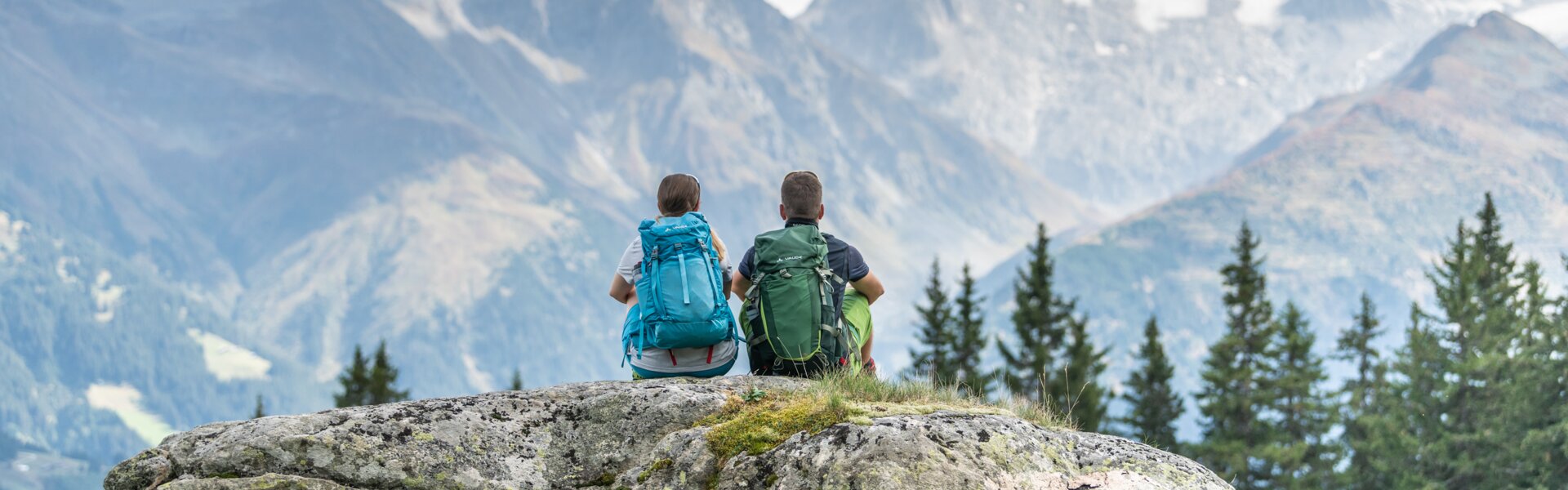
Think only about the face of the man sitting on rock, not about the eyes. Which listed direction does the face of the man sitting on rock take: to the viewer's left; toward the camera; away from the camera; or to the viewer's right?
away from the camera

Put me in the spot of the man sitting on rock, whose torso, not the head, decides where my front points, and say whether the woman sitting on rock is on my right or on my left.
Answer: on my left

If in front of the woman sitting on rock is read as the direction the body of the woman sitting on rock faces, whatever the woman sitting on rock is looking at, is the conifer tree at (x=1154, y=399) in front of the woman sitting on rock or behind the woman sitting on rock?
in front

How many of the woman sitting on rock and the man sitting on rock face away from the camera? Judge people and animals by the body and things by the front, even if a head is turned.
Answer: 2

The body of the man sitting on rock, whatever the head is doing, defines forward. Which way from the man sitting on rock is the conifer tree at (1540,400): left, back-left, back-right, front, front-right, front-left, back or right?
front-right

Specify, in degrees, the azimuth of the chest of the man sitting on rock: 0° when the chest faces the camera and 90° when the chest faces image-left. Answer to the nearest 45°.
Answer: approximately 180°

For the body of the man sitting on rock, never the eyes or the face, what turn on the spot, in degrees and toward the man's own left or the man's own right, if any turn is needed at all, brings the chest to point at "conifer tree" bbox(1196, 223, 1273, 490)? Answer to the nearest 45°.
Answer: approximately 45° to the man's own right

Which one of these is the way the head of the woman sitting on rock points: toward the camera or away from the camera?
away from the camera

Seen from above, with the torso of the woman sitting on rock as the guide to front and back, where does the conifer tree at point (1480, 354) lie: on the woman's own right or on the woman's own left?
on the woman's own right

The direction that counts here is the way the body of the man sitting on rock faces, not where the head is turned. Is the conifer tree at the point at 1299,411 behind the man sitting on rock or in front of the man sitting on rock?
in front

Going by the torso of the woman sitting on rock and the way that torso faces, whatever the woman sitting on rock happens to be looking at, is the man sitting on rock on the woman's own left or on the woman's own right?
on the woman's own right

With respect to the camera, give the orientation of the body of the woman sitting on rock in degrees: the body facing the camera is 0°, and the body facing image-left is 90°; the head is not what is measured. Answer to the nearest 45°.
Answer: approximately 180°
